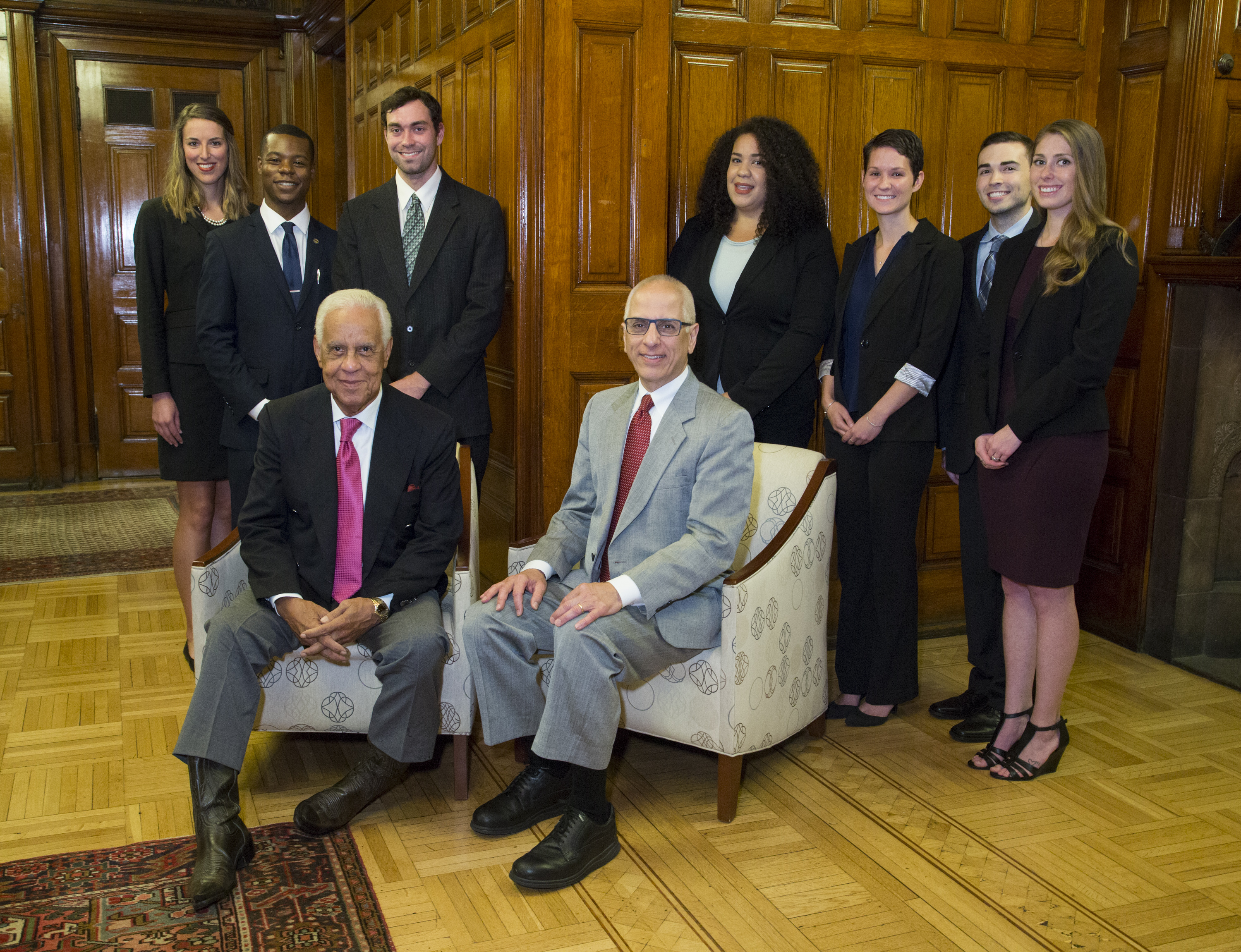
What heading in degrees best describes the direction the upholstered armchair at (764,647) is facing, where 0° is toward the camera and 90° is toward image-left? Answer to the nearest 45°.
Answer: approximately 45°

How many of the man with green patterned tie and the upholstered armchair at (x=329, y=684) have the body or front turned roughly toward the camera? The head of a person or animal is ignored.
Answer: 2

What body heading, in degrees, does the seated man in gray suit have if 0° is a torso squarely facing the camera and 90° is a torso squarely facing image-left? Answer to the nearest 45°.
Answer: approximately 45°

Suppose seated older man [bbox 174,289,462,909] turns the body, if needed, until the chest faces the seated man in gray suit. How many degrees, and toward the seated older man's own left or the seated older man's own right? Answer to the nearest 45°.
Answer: approximately 90° to the seated older man's own left

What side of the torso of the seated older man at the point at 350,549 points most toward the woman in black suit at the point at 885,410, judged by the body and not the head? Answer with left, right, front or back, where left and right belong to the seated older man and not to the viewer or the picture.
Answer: left

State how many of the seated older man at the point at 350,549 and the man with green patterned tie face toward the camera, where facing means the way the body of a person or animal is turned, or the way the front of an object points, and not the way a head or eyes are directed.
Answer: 2

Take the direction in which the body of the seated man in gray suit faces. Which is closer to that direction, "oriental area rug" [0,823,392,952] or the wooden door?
the oriental area rug

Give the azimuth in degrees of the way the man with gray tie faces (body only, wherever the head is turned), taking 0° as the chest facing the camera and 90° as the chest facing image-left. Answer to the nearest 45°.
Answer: approximately 45°

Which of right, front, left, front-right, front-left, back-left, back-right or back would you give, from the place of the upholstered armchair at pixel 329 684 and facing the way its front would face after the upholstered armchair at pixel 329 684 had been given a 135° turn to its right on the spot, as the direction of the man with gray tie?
back-right

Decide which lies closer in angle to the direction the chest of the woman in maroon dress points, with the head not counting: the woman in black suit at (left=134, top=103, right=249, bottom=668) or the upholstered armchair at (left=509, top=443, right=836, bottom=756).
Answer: the upholstered armchair
